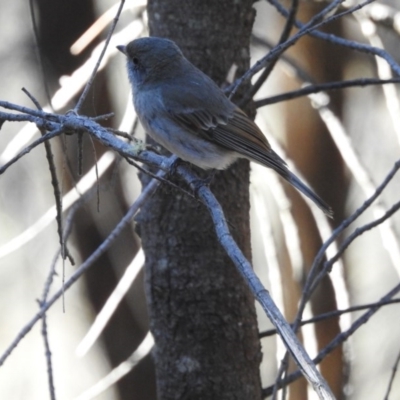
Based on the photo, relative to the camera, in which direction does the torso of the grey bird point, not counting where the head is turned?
to the viewer's left
